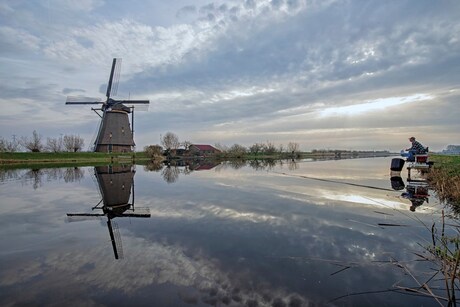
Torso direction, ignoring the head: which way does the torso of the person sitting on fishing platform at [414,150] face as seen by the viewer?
to the viewer's left
